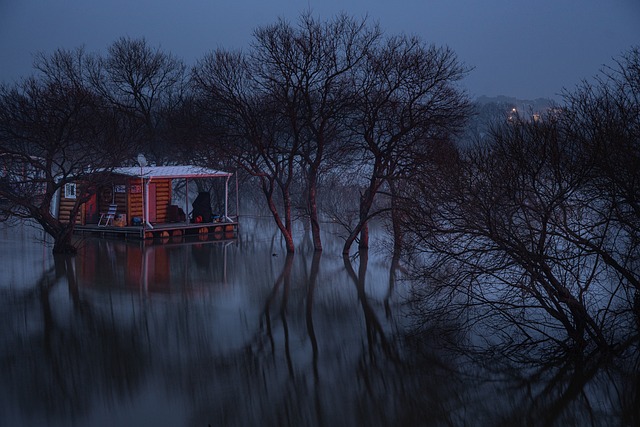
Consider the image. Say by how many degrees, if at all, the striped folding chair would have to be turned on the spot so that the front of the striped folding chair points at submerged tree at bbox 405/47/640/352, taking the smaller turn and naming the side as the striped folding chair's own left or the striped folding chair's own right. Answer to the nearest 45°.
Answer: approximately 45° to the striped folding chair's own left

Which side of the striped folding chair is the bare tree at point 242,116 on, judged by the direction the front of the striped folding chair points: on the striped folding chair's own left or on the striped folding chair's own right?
on the striped folding chair's own left

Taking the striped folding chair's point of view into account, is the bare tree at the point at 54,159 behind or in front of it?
in front

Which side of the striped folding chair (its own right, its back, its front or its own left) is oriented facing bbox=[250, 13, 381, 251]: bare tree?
left

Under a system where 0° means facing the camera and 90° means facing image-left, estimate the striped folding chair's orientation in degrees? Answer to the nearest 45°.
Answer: approximately 45°

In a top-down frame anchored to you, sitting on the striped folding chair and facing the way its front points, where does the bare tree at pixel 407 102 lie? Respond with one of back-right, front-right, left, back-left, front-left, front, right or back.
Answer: left
